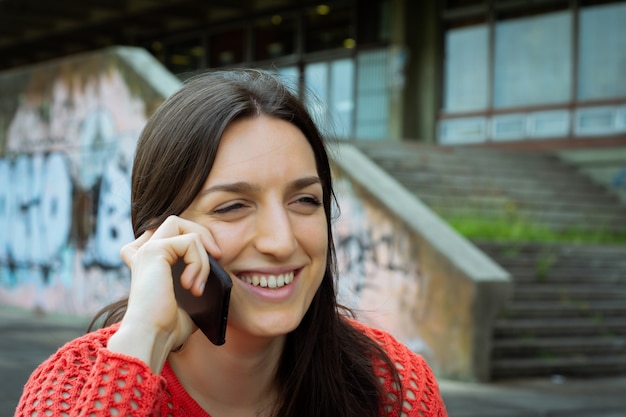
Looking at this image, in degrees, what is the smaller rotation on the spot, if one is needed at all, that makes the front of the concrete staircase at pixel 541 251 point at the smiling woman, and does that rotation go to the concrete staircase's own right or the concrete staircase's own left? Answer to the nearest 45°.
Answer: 0° — it already faces them

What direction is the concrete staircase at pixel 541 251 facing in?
toward the camera

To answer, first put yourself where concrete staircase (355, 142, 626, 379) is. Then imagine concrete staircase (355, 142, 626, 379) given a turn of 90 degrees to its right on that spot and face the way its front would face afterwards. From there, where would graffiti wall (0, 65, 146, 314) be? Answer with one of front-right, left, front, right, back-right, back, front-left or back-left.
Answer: front

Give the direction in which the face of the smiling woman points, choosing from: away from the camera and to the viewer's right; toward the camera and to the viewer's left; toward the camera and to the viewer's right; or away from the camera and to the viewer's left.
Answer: toward the camera and to the viewer's right
